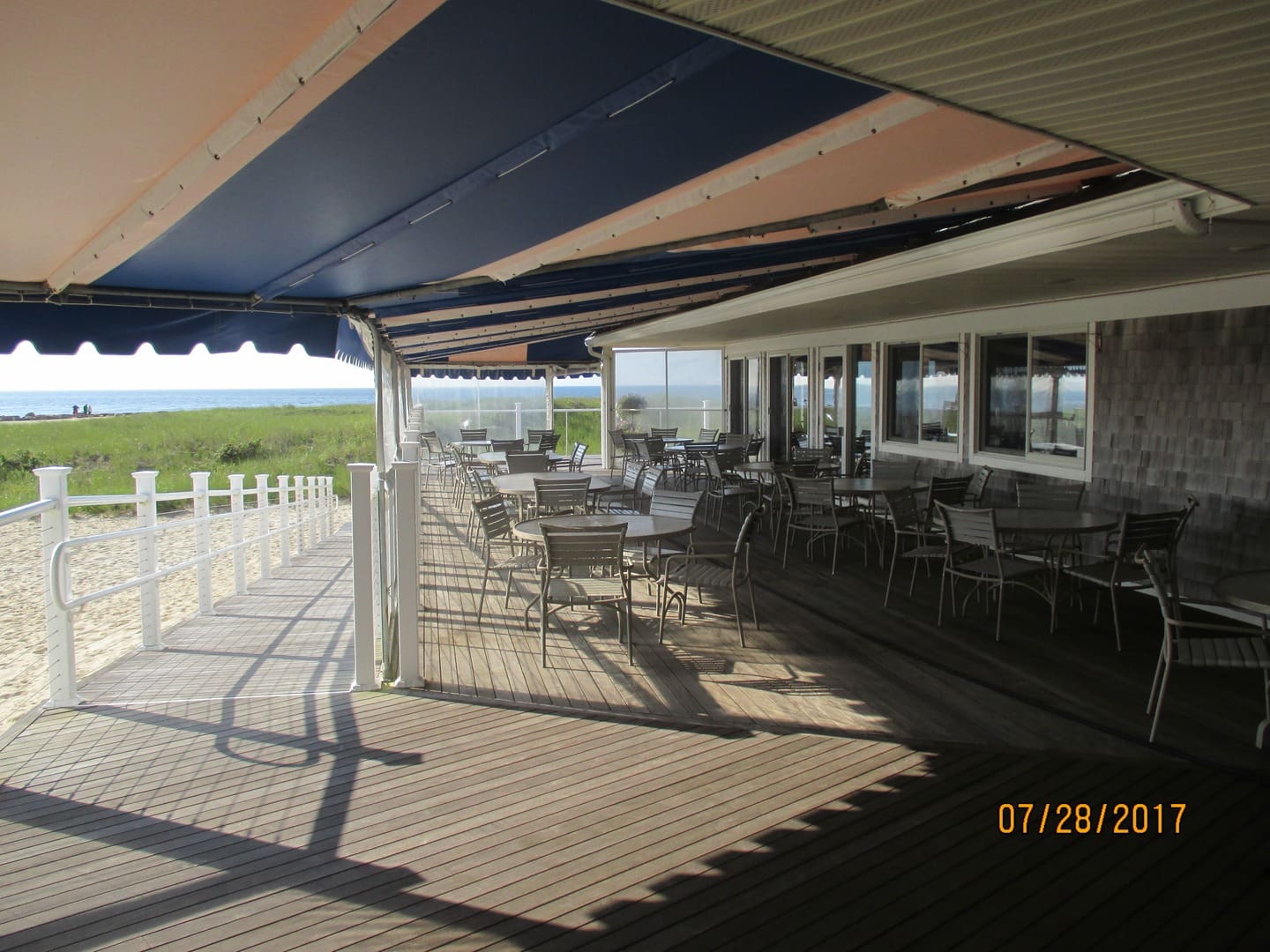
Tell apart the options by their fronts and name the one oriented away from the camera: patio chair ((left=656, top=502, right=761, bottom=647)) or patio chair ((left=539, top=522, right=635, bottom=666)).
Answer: patio chair ((left=539, top=522, right=635, bottom=666))

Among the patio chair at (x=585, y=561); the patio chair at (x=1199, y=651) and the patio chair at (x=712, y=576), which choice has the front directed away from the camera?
the patio chair at (x=585, y=561)

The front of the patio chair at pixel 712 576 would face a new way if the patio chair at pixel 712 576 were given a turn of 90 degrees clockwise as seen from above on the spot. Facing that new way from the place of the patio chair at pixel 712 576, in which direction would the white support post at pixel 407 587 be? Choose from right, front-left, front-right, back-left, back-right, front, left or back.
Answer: back-left

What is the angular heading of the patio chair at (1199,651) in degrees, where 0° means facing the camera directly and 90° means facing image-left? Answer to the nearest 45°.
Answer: approximately 270°

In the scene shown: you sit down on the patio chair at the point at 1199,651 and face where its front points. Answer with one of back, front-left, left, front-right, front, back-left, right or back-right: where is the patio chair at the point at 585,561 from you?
back

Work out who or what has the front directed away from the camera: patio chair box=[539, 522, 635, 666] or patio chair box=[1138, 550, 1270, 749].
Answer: patio chair box=[539, 522, 635, 666]

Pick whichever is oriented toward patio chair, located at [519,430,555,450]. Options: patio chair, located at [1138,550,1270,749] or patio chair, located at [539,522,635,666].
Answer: patio chair, located at [539,522,635,666]

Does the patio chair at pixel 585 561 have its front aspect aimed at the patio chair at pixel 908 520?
no

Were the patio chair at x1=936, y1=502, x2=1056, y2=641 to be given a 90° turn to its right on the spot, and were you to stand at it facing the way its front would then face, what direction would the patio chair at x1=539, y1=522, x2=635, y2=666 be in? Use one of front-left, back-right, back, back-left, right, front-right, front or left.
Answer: right

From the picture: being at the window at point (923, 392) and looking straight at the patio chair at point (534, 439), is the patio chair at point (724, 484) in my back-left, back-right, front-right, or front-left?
front-left

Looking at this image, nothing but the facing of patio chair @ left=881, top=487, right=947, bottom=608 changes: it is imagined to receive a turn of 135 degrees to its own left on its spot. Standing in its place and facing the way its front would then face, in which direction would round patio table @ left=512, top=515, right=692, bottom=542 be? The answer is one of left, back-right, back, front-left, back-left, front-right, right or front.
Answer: front-left

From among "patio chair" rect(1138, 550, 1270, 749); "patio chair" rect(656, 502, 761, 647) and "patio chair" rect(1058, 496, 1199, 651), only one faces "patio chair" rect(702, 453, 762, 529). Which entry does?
"patio chair" rect(1058, 496, 1199, 651)

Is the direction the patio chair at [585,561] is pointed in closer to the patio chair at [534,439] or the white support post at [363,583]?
the patio chair

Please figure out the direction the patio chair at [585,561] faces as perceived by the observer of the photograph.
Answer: facing away from the viewer

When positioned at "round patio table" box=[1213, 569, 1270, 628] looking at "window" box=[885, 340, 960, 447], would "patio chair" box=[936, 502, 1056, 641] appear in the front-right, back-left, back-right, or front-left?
front-left

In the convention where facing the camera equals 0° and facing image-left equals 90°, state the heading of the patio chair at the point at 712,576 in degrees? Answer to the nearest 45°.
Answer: approximately 90°

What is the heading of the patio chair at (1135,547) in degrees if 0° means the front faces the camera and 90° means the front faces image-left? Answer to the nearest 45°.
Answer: approximately 135°

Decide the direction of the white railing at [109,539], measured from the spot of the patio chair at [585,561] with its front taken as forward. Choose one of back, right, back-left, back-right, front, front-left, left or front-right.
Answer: left

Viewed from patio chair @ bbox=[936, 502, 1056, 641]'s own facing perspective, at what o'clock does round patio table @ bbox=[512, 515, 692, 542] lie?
The round patio table is roughly at 7 o'clock from the patio chair.
